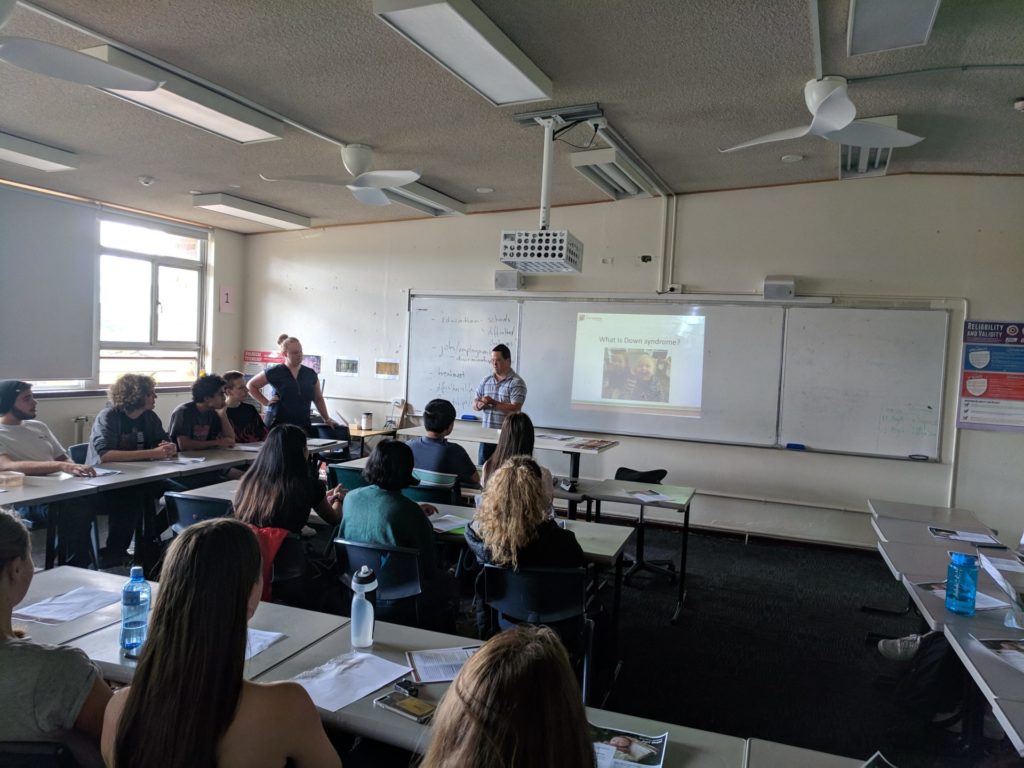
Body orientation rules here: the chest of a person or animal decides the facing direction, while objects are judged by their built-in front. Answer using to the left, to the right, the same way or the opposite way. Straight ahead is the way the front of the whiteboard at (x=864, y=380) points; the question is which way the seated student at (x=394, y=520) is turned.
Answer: the opposite way

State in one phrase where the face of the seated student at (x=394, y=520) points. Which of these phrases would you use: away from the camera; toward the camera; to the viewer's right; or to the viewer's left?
away from the camera

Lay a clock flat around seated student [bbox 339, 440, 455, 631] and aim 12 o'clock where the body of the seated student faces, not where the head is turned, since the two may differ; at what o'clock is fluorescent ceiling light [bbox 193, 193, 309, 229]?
The fluorescent ceiling light is roughly at 10 o'clock from the seated student.

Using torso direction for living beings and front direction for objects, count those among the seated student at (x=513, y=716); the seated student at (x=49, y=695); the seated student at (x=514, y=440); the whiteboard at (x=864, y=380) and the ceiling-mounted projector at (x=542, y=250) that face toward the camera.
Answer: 1

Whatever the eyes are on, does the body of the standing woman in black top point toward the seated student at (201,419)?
no

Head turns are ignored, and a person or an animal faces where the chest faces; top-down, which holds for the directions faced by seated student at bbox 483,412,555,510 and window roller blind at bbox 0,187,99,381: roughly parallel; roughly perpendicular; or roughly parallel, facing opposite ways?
roughly perpendicular

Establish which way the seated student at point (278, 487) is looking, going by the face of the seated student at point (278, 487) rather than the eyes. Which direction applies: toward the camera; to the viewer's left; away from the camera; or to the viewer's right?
away from the camera

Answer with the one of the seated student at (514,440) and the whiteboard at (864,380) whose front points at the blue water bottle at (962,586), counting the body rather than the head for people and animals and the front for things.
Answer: the whiteboard

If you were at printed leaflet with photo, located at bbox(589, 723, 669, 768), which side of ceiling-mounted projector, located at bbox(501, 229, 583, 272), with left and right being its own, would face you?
back

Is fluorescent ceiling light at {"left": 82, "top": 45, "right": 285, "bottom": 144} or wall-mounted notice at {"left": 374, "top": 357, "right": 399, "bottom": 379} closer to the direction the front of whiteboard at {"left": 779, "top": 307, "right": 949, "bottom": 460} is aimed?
the fluorescent ceiling light

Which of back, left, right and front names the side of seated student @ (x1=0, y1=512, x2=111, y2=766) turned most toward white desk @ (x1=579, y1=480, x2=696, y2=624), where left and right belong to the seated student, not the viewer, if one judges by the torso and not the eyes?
front

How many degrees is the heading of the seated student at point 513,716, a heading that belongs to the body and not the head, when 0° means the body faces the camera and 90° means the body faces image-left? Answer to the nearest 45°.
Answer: approximately 180°

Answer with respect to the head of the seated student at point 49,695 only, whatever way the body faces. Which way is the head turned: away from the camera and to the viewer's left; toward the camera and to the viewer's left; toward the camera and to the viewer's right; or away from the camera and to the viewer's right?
away from the camera and to the viewer's right

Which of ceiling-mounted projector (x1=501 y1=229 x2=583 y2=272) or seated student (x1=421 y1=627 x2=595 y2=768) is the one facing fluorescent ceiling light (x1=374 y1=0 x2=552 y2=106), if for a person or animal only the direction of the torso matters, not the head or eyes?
the seated student

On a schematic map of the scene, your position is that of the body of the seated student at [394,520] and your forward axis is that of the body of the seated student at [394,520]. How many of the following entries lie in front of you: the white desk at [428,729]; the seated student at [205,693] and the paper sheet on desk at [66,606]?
0

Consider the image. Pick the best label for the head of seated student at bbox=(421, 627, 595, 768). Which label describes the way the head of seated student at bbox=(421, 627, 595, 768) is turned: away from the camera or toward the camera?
away from the camera

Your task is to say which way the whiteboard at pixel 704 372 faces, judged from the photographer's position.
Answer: facing the viewer

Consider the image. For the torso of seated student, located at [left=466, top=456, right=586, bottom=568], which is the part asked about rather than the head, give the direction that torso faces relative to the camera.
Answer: away from the camera

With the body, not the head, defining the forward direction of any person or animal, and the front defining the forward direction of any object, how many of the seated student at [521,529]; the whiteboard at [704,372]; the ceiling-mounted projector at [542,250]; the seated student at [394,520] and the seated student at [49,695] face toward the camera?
1

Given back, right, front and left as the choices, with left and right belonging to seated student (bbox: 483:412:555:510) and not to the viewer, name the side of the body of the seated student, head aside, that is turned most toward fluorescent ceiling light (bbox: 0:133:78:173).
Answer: left

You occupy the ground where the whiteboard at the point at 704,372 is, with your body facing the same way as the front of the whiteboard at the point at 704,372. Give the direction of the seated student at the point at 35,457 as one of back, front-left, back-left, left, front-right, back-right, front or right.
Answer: front-right
